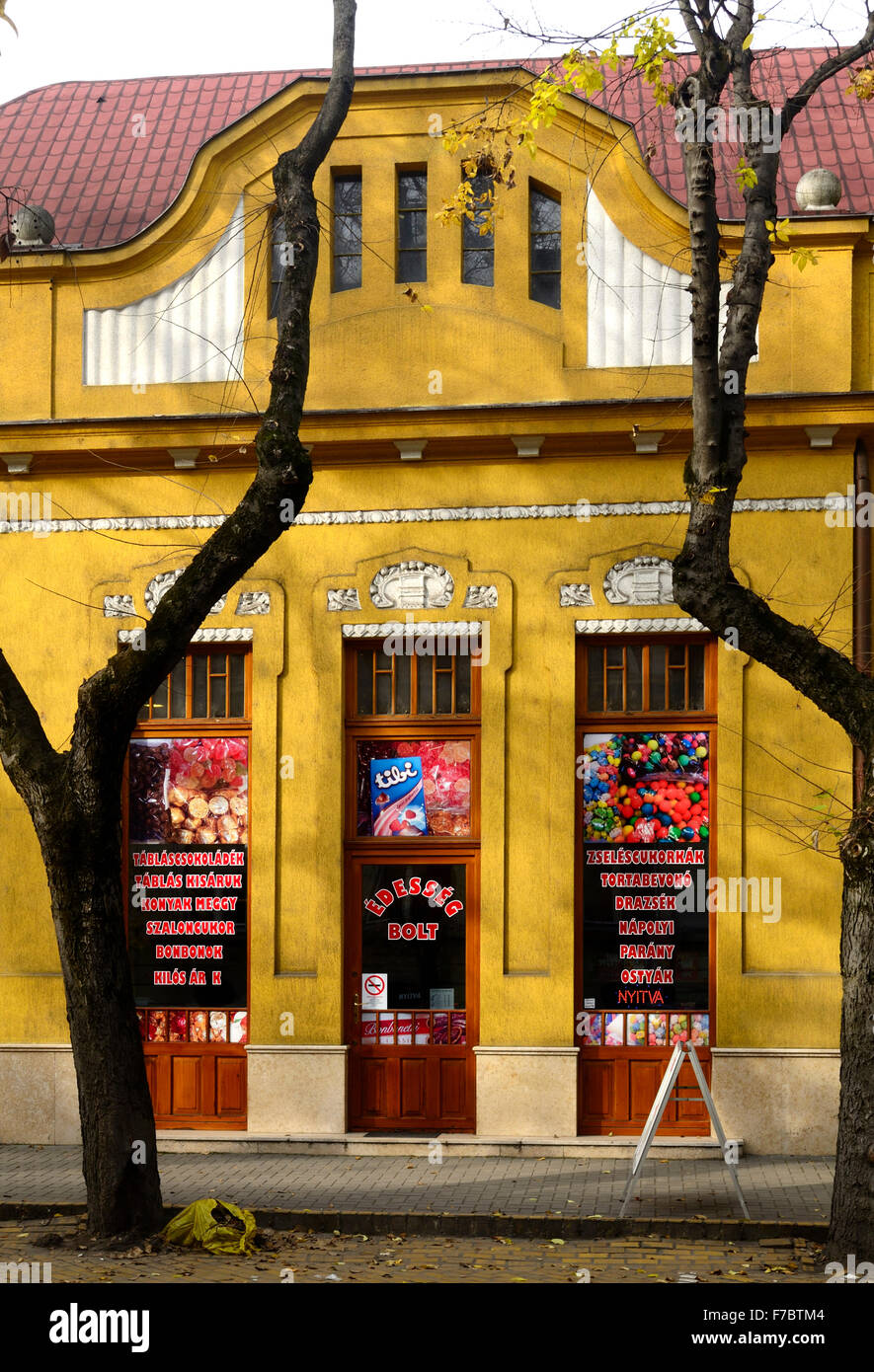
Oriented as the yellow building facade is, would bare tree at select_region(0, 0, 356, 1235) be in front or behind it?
in front

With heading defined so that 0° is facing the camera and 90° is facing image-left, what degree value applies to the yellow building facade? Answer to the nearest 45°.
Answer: approximately 0°

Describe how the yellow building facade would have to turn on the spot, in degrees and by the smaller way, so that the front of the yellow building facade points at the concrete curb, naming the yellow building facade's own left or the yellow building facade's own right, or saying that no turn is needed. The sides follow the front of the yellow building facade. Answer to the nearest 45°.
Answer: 0° — it already faces it
